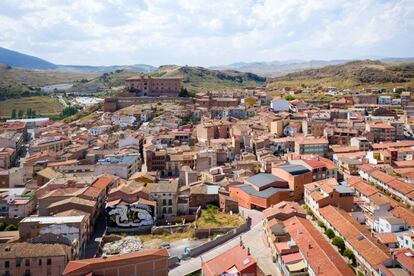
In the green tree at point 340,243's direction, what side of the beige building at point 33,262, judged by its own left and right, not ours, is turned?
left

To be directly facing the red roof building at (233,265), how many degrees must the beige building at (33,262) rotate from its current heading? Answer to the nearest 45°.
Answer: approximately 45° to its left

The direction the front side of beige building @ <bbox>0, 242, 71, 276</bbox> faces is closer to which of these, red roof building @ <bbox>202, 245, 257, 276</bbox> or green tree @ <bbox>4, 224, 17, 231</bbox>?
the red roof building

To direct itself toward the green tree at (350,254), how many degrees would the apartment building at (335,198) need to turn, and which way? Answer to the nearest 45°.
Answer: approximately 45° to its left

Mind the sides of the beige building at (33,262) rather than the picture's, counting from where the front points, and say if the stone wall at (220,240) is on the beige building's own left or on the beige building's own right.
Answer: on the beige building's own left

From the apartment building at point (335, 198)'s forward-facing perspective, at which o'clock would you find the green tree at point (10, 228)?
The green tree is roughly at 1 o'clock from the apartment building.

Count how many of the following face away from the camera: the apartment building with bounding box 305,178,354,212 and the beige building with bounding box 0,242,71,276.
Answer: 0

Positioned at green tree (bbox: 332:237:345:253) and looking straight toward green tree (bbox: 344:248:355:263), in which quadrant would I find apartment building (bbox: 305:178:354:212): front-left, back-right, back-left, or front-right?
back-left

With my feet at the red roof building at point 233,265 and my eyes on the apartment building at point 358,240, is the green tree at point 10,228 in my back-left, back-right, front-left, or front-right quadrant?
back-left

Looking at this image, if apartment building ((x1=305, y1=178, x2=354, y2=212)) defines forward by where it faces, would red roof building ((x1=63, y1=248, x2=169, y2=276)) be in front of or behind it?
in front

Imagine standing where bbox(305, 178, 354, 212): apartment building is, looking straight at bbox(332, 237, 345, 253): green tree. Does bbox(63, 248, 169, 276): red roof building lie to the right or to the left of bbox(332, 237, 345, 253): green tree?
right

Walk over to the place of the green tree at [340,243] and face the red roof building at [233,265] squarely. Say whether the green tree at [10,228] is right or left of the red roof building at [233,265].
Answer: right
